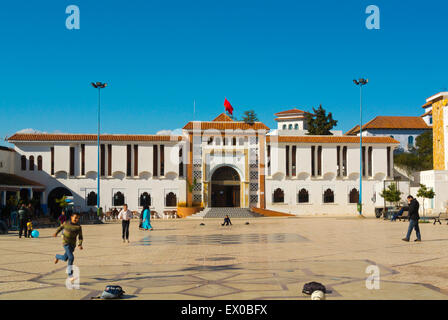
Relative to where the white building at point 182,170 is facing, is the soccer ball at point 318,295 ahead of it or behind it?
ahead

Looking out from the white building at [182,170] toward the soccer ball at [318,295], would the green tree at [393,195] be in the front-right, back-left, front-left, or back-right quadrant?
front-left

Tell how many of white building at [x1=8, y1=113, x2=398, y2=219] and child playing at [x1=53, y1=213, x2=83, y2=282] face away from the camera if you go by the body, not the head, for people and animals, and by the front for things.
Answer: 0

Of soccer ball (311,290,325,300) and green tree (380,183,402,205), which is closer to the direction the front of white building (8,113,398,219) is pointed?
the soccer ball

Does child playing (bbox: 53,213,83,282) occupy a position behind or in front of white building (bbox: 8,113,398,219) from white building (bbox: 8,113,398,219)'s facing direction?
in front

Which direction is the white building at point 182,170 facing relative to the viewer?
toward the camera

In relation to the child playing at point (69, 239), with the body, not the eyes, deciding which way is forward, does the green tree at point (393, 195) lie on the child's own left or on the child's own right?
on the child's own left

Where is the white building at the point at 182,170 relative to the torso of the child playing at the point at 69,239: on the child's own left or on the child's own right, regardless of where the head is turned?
on the child's own left

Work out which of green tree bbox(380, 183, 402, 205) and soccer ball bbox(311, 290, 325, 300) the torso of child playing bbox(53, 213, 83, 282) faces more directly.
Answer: the soccer ball

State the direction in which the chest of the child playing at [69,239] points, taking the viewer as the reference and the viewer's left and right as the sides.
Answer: facing the viewer and to the right of the viewer
